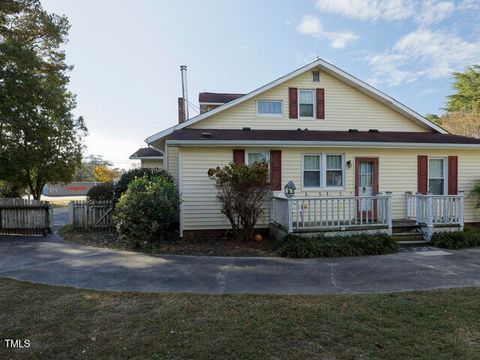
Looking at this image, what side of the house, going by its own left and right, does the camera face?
front

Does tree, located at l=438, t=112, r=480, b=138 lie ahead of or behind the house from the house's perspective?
behind

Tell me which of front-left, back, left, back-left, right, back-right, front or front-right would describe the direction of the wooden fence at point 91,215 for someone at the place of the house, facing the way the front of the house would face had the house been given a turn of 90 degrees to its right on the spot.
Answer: front

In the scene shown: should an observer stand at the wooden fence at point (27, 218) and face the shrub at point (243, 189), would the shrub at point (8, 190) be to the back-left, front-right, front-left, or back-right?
back-left

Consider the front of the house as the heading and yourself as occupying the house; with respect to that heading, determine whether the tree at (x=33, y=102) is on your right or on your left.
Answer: on your right

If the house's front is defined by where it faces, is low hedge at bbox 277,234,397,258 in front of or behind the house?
in front

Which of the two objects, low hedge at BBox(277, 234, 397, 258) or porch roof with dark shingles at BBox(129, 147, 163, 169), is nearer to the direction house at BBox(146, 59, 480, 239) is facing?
the low hedge

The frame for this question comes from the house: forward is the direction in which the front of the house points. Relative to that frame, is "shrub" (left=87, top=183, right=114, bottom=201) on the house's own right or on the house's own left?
on the house's own right
